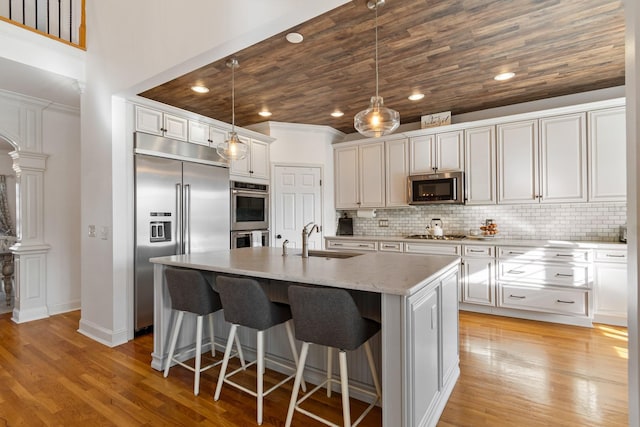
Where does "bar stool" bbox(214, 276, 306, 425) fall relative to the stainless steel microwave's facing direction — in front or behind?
in front

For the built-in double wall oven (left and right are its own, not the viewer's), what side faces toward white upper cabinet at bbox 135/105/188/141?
right

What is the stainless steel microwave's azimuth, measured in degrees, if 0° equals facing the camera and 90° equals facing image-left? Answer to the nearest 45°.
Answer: approximately 0°

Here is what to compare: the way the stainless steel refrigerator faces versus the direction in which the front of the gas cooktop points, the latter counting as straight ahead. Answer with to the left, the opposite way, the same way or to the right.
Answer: to the left

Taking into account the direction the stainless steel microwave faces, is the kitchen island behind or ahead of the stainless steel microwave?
ahead

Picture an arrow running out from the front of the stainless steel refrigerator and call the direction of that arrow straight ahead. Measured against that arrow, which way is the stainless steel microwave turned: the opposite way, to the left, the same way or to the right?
to the right

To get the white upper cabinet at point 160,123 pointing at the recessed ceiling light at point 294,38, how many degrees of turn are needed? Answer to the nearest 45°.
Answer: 0° — it already faces it

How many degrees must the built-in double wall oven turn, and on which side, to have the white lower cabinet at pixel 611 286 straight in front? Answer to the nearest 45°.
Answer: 0° — it already faces it

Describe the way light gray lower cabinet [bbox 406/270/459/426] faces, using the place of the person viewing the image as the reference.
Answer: facing to the right of the viewer

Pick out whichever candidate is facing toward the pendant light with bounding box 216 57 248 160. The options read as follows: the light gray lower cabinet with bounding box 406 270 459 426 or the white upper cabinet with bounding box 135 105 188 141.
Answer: the white upper cabinet
